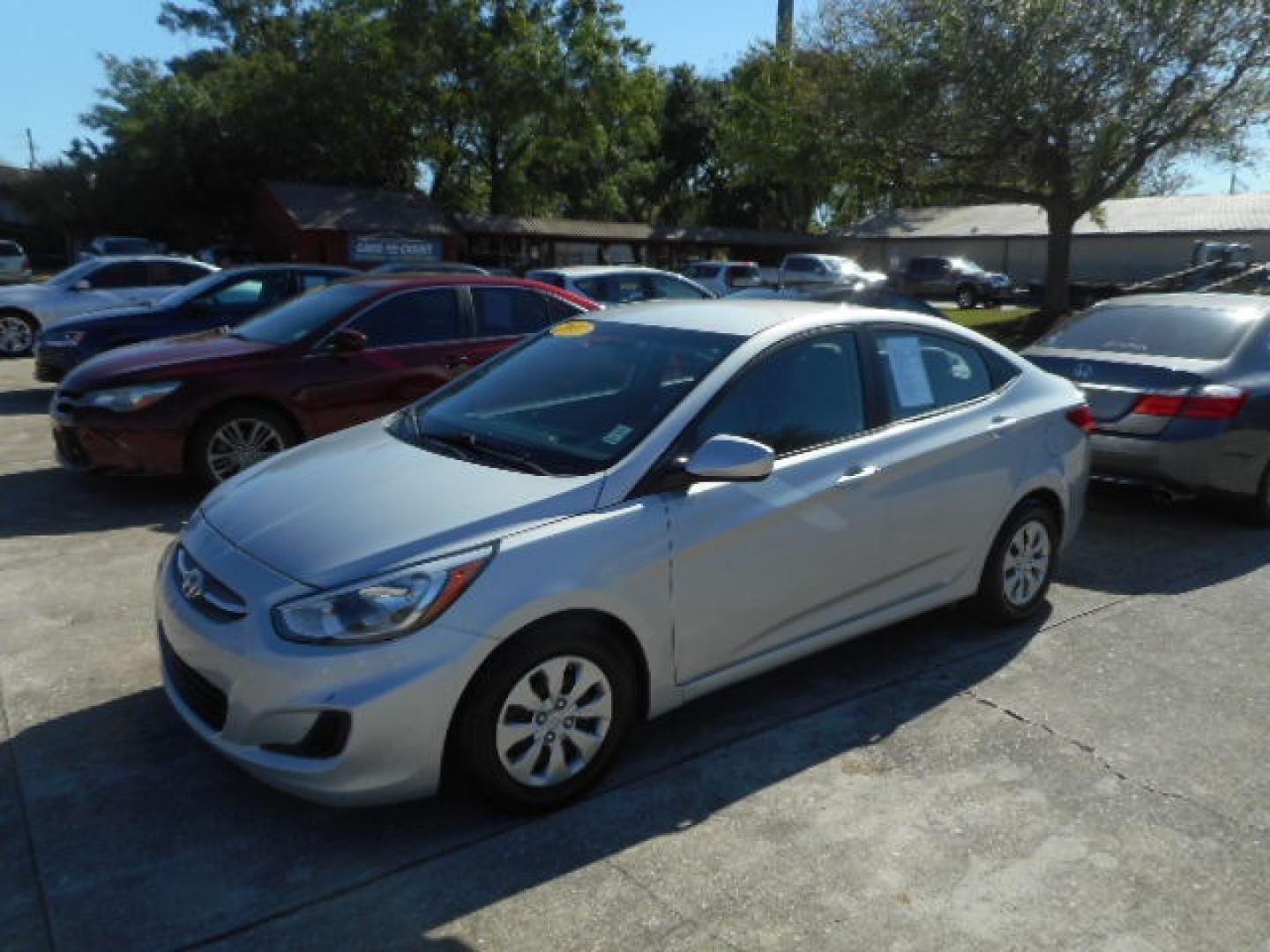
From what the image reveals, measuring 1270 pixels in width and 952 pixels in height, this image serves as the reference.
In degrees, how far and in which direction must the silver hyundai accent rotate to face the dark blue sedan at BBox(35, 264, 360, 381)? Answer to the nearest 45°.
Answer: approximately 90° to its right

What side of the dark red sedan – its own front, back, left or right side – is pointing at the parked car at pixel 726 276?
back

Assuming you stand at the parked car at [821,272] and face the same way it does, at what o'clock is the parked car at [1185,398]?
the parked car at [1185,398] is roughly at 3 o'clock from the parked car at [821,272].

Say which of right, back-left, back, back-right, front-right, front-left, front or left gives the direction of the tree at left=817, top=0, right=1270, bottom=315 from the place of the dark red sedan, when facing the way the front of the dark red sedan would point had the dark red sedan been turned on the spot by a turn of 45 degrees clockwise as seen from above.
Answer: back-right

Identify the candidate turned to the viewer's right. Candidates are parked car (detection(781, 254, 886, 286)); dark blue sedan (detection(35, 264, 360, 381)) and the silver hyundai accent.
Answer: the parked car

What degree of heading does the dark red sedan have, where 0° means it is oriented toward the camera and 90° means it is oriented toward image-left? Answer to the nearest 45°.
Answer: approximately 45°

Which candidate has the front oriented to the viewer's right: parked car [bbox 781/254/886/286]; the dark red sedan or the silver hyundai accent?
the parked car

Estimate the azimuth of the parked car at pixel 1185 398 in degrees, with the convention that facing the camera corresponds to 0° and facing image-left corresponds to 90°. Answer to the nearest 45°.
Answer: approximately 225°

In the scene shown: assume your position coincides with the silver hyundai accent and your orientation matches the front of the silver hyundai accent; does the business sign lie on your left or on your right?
on your right

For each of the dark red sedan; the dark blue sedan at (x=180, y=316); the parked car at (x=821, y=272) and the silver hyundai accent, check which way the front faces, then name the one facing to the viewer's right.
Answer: the parked car

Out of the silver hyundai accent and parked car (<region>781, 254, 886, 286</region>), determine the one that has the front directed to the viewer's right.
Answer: the parked car

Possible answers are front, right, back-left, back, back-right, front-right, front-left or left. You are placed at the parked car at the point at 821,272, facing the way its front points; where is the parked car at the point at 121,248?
back

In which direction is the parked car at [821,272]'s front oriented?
to the viewer's right

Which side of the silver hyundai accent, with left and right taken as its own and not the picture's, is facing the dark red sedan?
right

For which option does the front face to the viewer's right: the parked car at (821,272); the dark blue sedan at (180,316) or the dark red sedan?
the parked car

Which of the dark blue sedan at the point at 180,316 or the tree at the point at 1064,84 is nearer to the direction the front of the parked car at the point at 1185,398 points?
the tree

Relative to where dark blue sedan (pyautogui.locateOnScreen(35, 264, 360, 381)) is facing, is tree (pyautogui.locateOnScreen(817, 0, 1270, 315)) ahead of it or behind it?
behind

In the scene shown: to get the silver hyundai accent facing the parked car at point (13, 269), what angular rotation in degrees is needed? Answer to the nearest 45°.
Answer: approximately 90° to its right
